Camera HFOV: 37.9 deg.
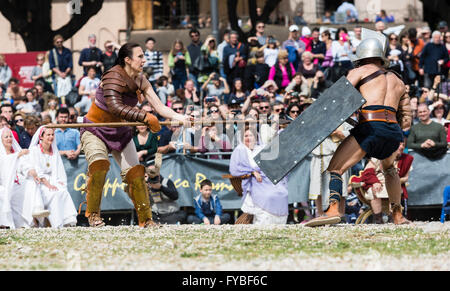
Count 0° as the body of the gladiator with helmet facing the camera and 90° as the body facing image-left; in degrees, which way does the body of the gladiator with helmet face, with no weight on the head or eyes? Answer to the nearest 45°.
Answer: approximately 135°

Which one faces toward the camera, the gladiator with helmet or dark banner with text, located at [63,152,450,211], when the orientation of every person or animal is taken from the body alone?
the dark banner with text

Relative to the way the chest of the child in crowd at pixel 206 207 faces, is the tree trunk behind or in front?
behind

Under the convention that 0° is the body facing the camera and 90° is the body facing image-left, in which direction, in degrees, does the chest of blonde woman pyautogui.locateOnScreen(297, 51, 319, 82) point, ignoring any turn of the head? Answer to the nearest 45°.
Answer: approximately 0°

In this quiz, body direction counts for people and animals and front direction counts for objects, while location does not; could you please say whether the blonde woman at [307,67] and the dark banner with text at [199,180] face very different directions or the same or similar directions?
same or similar directions

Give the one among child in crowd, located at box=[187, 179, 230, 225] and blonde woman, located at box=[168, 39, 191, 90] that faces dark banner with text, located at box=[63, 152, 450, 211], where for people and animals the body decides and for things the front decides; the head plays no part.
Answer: the blonde woman

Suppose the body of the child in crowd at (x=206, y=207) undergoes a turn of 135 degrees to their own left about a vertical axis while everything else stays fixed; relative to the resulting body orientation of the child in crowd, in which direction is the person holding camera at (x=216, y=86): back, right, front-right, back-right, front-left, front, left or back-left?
front-left

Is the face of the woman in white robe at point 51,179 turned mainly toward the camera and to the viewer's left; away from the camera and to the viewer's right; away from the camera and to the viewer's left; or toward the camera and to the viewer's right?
toward the camera and to the viewer's right

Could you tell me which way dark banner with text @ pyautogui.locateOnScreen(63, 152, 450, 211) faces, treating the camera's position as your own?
facing the viewer

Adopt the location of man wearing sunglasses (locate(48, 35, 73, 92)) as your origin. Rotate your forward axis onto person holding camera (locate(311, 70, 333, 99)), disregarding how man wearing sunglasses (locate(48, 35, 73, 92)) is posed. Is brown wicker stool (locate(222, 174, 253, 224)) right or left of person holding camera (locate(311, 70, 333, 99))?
right

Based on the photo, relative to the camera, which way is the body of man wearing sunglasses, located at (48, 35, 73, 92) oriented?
toward the camera

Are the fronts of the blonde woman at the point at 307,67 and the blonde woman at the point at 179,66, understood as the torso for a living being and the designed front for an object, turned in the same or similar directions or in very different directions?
same or similar directions

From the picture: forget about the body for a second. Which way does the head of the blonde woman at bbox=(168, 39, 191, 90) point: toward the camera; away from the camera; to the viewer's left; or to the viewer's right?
toward the camera

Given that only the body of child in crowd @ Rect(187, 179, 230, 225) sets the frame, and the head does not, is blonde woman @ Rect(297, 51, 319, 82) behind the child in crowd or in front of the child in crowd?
behind

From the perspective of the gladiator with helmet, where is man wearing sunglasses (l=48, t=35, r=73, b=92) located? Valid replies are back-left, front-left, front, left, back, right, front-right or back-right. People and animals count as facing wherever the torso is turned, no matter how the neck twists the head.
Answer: front

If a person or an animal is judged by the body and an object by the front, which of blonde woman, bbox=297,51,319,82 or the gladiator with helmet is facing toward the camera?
the blonde woman

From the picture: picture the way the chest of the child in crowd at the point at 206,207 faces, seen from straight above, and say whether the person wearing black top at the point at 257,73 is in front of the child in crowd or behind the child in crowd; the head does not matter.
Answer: behind
